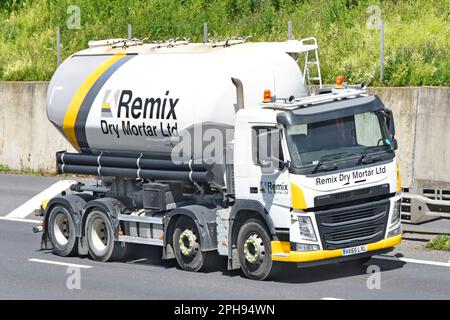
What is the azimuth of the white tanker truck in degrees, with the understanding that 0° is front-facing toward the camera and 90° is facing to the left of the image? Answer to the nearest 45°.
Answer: approximately 315°

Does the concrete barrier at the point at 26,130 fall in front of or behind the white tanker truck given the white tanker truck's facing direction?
behind

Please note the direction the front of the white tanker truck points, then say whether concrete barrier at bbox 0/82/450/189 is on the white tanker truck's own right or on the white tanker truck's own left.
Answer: on the white tanker truck's own left
